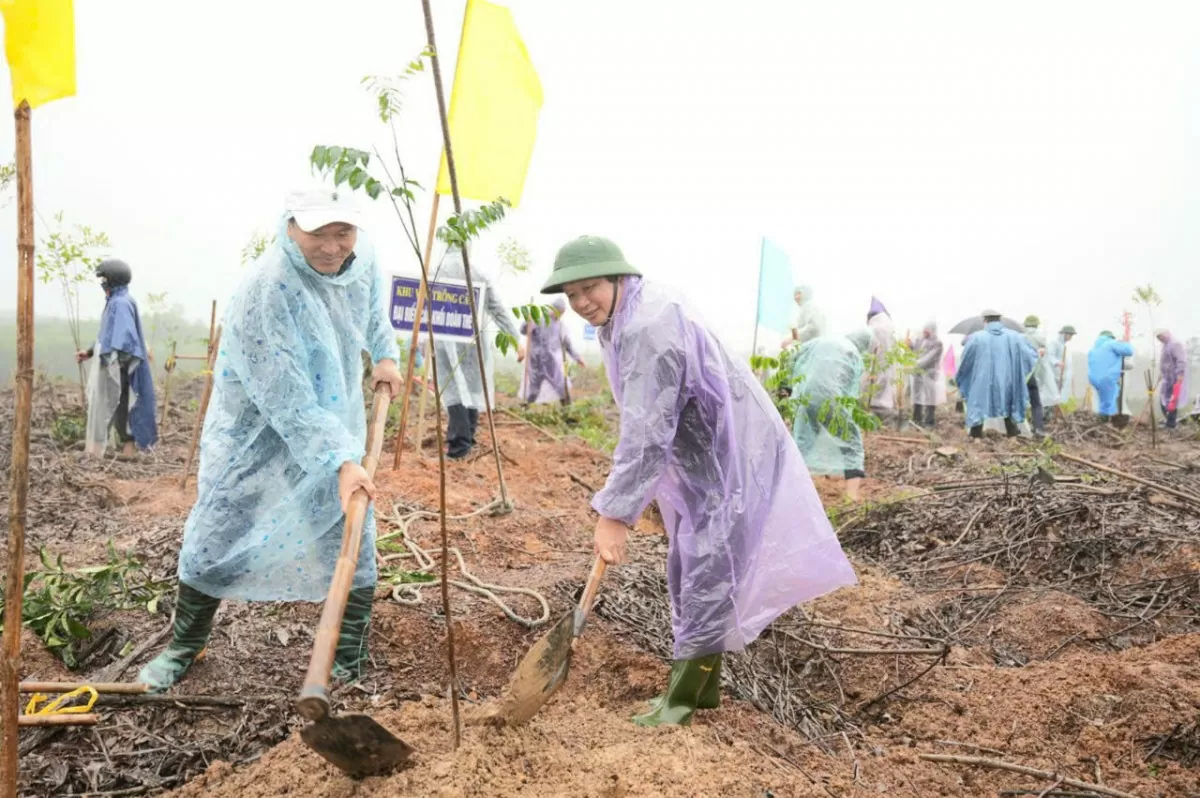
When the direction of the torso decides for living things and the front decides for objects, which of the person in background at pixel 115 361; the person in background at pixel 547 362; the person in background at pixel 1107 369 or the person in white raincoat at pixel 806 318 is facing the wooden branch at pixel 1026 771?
the person in background at pixel 547 362

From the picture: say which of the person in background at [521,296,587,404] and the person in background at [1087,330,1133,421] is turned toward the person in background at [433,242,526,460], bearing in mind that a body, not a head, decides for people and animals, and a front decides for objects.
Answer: the person in background at [521,296,587,404]

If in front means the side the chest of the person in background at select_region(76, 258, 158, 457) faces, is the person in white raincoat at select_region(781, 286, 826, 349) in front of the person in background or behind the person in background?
behind

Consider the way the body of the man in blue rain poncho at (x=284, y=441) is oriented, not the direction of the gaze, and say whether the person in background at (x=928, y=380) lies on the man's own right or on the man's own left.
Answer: on the man's own left

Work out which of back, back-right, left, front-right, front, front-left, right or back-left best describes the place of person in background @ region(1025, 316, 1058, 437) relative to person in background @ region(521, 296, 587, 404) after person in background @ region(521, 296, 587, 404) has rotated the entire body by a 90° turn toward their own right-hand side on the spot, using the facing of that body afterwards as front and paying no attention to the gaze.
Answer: back

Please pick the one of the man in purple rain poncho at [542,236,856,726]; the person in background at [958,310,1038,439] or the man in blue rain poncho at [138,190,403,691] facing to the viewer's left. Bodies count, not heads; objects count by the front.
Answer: the man in purple rain poncho

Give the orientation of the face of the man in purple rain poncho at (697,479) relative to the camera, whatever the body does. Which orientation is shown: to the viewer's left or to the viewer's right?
to the viewer's left
